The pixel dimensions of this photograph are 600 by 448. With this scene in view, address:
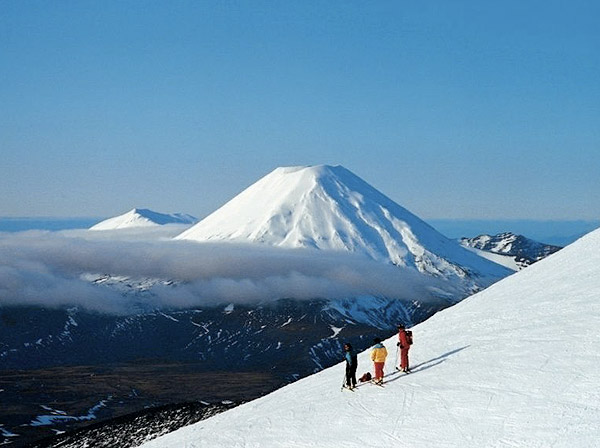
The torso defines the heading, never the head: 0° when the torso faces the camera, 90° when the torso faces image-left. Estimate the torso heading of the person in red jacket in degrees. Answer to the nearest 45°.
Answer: approximately 90°

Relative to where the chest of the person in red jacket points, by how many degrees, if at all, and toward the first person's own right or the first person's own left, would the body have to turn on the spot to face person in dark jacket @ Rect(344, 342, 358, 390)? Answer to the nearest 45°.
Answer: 0° — they already face them
